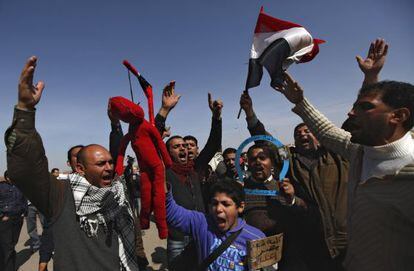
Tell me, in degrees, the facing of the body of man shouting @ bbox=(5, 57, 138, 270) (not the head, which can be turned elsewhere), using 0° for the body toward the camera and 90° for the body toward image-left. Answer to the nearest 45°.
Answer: approximately 315°

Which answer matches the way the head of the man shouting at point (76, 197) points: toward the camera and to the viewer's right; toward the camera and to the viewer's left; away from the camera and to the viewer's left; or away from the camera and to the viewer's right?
toward the camera and to the viewer's right

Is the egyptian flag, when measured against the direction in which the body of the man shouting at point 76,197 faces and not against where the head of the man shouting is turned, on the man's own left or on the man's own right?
on the man's own left
